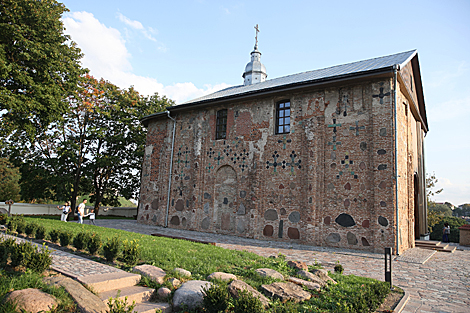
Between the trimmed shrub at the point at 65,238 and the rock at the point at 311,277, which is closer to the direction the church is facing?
the rock

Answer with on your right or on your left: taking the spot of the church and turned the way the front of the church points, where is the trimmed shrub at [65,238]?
on your right

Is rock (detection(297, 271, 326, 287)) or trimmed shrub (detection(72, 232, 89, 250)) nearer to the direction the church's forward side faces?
the rock

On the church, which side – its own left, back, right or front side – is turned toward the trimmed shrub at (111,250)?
right

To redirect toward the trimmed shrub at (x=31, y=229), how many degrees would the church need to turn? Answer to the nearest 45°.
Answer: approximately 90° to its right

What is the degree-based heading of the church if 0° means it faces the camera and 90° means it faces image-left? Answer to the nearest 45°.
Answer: approximately 315°

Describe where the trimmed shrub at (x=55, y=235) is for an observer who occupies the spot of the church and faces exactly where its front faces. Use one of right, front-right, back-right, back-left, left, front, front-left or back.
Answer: right

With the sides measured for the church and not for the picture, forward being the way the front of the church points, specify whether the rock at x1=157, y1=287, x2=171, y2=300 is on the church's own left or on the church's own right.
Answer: on the church's own right

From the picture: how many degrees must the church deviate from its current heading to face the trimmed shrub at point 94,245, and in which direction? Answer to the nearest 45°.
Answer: approximately 90° to its right
